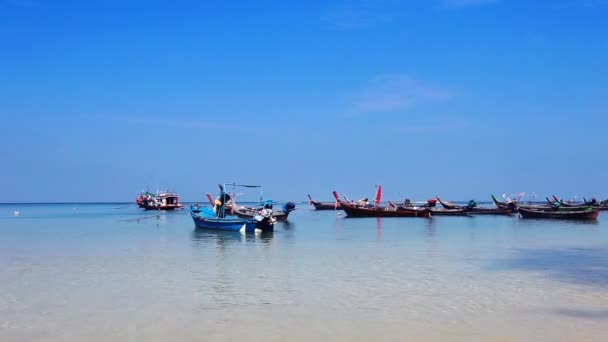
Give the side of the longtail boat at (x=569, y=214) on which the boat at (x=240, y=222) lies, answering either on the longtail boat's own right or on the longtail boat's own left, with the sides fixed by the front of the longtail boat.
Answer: on the longtail boat's own left

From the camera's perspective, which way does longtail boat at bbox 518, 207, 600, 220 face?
to the viewer's left
